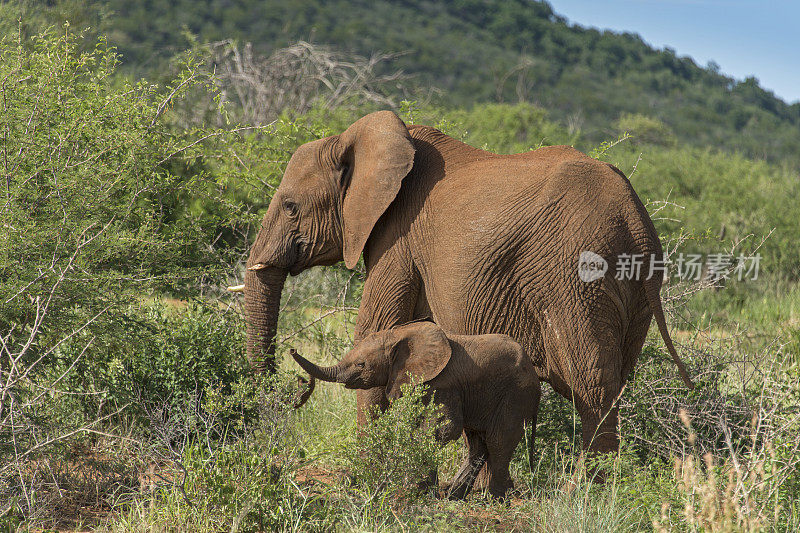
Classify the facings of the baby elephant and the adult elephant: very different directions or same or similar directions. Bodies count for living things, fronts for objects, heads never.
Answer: same or similar directions

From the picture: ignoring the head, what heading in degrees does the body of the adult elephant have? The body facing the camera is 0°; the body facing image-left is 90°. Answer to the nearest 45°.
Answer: approximately 90°

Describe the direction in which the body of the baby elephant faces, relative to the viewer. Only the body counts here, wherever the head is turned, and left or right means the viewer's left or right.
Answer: facing to the left of the viewer
